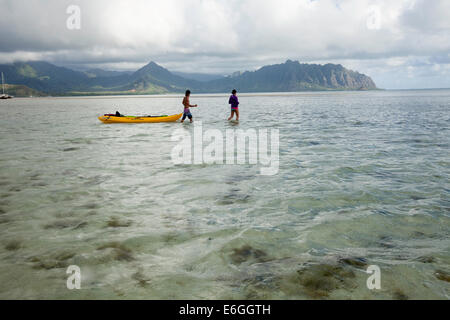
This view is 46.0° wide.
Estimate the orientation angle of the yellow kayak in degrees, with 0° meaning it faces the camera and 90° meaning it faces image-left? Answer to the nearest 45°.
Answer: approximately 270°
